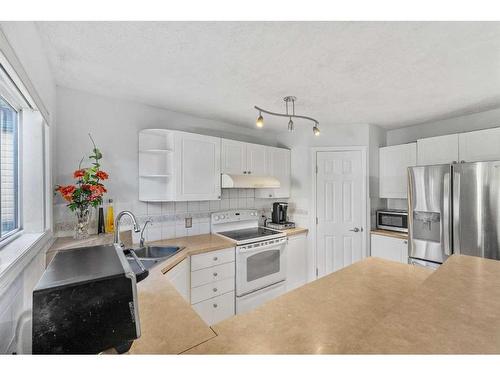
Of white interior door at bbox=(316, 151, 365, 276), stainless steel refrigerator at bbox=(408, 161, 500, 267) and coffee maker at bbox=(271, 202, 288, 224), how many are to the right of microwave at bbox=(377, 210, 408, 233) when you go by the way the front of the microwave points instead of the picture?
2

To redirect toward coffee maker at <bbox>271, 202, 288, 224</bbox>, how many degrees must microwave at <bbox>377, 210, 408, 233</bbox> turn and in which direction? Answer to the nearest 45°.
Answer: approximately 90° to its right

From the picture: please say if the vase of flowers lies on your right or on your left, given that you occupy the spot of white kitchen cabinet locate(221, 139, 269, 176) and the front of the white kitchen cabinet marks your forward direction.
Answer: on your right

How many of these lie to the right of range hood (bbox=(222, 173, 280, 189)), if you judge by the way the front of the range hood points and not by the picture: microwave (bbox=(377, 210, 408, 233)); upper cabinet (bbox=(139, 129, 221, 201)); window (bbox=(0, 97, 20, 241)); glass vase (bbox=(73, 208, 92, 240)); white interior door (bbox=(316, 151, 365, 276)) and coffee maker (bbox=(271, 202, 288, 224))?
3

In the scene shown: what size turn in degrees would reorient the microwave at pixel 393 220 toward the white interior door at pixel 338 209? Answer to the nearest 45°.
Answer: approximately 90° to its right

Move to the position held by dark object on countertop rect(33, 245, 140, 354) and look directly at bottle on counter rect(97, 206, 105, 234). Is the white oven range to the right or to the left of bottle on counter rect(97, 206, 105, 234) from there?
right

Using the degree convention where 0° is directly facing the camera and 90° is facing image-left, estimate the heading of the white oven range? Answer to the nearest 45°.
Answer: approximately 315°

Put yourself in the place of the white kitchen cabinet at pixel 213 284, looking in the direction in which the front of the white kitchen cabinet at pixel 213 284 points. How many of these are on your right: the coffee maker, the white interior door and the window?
1

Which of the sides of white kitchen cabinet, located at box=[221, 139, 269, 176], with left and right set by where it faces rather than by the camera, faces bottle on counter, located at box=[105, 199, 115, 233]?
right
